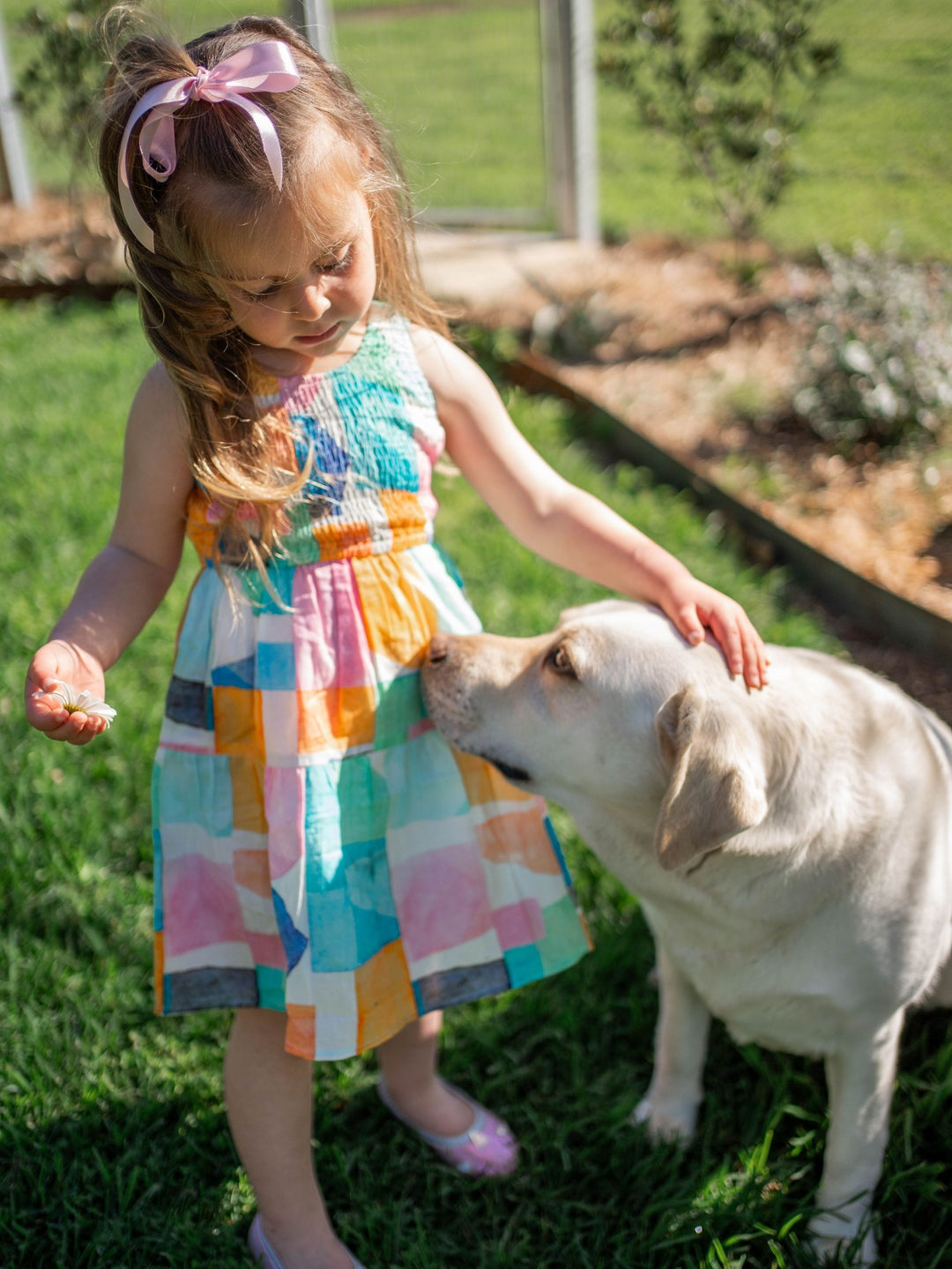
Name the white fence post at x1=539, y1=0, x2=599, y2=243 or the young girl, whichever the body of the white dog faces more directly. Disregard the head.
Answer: the young girl

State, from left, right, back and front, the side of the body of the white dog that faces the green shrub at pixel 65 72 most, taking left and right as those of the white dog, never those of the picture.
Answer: right

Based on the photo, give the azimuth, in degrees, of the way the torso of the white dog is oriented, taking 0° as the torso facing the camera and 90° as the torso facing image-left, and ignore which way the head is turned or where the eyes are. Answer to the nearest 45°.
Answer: approximately 45°

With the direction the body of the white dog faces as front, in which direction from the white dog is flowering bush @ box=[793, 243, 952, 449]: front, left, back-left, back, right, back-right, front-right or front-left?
back-right

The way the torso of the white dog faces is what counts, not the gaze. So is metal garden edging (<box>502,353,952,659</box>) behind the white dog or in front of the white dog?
behind

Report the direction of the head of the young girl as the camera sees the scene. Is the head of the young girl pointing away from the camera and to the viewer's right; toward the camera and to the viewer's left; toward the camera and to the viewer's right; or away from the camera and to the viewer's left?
toward the camera and to the viewer's right

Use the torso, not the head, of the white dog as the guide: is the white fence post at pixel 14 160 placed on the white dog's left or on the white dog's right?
on the white dog's right

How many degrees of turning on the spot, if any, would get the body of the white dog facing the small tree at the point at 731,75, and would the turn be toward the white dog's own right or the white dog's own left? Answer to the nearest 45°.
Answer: approximately 135° to the white dog's own right

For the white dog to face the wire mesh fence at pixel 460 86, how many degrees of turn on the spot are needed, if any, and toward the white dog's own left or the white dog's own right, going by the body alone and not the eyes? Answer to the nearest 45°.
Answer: approximately 135° to the white dog's own right

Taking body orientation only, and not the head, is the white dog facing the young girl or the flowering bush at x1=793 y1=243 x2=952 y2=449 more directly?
the young girl
